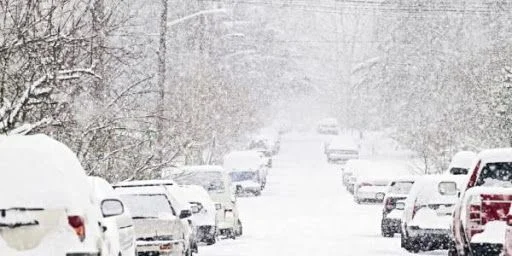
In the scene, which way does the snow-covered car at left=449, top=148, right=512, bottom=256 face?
away from the camera

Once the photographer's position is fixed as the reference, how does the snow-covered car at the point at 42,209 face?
facing away from the viewer

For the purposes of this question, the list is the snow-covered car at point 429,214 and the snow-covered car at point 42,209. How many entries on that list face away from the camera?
2

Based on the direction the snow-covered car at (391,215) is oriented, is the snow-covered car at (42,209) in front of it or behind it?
behind

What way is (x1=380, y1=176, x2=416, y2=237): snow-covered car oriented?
away from the camera

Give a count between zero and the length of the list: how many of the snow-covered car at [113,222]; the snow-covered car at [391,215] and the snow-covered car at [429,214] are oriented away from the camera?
3

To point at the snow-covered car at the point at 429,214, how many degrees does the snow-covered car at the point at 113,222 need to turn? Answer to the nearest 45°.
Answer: approximately 45° to its right

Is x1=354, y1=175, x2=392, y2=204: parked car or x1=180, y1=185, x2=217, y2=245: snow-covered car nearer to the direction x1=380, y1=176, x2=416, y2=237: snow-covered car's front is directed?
the parked car

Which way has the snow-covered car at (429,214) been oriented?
away from the camera
